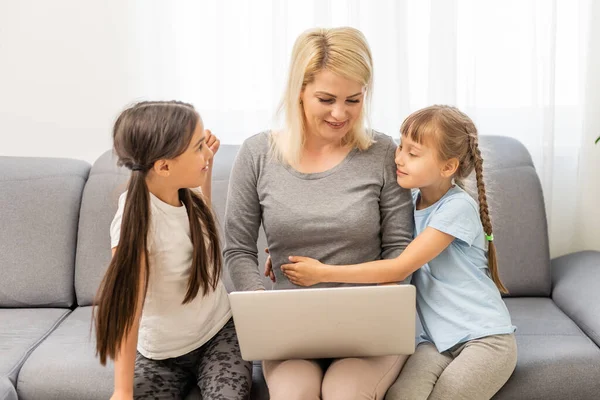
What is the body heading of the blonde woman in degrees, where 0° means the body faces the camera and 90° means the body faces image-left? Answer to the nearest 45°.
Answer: approximately 0°

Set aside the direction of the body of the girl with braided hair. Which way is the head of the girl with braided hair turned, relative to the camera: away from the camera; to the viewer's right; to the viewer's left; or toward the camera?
to the viewer's left

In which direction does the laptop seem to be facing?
away from the camera

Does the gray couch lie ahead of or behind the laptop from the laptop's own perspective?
ahead

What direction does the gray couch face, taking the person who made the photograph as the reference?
facing the viewer

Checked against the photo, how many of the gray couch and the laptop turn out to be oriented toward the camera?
1
